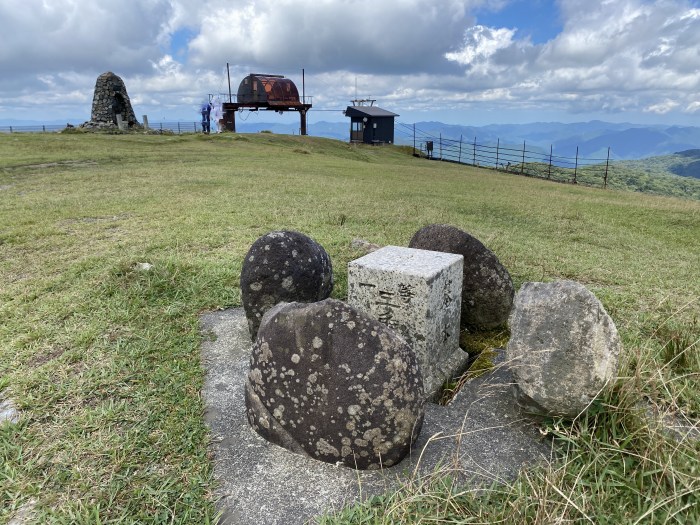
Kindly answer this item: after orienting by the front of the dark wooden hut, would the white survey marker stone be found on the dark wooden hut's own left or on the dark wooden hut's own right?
on the dark wooden hut's own left

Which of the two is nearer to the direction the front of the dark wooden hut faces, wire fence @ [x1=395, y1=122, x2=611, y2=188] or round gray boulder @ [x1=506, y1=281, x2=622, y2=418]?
the round gray boulder

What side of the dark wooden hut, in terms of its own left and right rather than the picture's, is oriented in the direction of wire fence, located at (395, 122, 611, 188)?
left

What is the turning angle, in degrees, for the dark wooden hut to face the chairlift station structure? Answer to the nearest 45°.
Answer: approximately 45° to its right

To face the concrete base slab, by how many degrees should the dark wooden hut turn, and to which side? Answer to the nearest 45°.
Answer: approximately 45° to its left

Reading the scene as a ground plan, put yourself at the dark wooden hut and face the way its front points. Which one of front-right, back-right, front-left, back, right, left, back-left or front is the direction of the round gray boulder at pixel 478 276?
front-left

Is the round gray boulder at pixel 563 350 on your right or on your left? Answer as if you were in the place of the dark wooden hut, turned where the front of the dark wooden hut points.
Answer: on your left

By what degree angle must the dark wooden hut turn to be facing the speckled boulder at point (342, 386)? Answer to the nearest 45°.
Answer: approximately 45° to its left

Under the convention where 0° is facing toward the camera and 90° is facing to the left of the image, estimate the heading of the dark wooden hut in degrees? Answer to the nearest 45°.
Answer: approximately 45°
